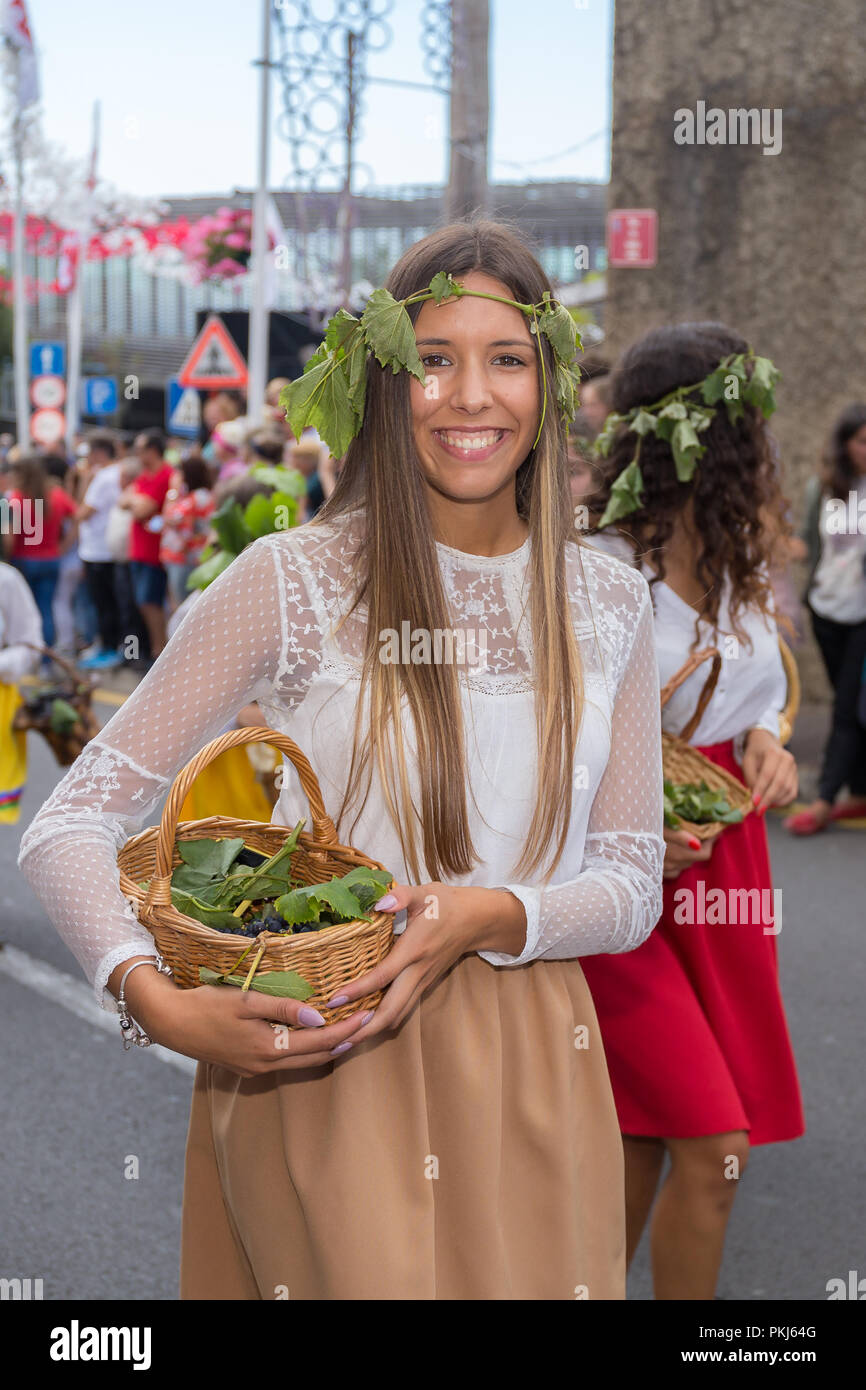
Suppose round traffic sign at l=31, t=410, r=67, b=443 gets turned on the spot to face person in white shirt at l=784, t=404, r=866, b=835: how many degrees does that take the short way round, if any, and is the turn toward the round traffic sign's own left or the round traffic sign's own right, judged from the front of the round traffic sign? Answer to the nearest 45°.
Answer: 0° — it already faces them

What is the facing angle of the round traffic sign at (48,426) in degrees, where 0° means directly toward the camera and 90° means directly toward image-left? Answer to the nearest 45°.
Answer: approximately 0°

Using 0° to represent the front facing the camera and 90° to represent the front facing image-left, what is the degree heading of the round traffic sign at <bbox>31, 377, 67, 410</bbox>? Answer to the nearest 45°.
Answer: approximately 0°

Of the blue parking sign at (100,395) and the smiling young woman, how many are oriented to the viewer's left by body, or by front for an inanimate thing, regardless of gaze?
0

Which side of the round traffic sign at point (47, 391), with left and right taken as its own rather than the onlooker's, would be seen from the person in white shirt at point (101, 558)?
front
